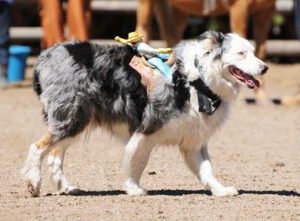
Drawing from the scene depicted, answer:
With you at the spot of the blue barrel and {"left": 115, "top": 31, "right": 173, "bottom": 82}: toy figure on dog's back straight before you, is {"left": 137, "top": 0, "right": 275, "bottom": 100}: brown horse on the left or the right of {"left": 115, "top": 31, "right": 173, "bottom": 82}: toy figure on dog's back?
left

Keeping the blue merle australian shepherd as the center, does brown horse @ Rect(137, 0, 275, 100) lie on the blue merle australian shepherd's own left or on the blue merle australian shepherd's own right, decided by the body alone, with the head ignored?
on the blue merle australian shepherd's own left

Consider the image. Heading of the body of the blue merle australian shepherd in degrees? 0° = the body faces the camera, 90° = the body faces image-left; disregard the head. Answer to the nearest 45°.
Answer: approximately 270°
